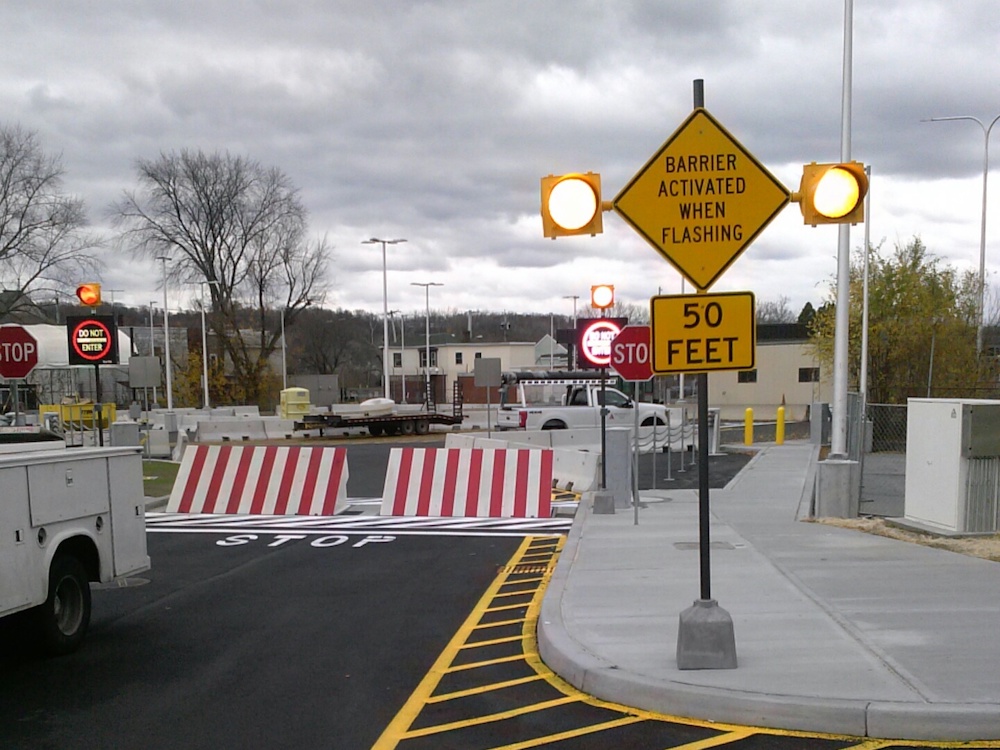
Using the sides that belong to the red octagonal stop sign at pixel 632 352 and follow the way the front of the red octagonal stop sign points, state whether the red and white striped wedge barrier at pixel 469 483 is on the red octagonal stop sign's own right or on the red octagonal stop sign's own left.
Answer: on the red octagonal stop sign's own right

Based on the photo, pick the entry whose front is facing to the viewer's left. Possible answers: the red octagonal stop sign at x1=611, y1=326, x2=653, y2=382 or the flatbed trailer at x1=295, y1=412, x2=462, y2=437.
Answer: the flatbed trailer

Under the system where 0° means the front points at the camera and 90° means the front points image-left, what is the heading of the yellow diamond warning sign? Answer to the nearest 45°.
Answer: approximately 0°

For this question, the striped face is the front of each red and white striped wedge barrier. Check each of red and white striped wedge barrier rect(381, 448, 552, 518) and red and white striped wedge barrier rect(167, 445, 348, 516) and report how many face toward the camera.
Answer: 2

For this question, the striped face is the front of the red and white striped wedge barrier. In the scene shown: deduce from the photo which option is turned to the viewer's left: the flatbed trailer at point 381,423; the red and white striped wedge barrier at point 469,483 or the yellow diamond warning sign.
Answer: the flatbed trailer

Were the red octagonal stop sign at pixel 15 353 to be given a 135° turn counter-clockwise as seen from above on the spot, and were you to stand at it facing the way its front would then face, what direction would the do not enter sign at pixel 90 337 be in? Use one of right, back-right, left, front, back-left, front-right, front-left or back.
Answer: front

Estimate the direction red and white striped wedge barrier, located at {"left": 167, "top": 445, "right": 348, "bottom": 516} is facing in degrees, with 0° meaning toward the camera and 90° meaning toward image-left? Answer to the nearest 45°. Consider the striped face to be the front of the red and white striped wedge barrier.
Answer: approximately 0°

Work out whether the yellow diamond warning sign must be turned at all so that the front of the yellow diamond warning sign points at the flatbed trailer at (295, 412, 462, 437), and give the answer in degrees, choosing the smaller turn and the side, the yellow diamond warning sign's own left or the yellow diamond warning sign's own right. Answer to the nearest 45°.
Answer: approximately 135° to the yellow diamond warning sign's own right

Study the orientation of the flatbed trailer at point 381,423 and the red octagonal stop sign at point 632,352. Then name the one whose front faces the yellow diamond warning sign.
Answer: the red octagonal stop sign

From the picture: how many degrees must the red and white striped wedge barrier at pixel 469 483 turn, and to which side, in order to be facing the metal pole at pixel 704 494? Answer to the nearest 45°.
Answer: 0° — it already faces it

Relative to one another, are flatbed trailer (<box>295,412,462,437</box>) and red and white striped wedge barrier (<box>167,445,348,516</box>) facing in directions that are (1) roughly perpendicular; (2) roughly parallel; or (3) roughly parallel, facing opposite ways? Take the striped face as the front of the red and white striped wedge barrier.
roughly perpendicular

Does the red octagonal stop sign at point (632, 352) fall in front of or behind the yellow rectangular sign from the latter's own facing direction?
behind
